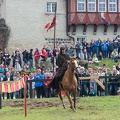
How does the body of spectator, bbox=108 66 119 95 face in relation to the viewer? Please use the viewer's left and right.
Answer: facing the viewer

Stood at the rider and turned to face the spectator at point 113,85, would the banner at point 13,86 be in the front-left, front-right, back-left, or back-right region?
back-left

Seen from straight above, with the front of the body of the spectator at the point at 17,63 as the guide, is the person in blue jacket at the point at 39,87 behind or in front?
in front

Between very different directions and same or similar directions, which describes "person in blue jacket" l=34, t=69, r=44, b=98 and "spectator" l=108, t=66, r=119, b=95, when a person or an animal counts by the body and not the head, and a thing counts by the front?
same or similar directions

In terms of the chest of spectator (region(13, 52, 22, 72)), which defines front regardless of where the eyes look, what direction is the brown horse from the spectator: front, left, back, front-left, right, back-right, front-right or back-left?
front

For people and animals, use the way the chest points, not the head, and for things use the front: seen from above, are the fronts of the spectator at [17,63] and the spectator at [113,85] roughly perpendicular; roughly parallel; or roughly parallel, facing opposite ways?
roughly parallel

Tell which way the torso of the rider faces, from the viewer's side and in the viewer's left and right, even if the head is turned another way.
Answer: facing the viewer and to the right of the viewer

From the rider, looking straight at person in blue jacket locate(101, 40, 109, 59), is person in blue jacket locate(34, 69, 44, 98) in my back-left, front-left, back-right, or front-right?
front-left

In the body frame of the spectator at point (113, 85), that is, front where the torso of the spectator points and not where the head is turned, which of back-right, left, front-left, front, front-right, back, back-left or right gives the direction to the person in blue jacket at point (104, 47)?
back

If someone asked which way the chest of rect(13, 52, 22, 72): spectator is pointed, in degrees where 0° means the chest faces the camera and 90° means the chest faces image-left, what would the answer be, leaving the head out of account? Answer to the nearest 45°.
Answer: approximately 0°

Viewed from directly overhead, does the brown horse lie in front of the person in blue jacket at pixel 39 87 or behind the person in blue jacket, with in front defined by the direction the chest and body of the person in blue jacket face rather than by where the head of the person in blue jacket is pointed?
in front

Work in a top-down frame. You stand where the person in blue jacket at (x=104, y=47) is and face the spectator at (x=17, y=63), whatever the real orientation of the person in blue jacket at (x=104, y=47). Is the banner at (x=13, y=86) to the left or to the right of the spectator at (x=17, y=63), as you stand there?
left

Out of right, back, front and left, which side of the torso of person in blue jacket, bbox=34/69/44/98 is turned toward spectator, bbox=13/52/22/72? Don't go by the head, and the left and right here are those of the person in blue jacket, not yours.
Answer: back

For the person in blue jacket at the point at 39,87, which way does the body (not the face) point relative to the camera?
toward the camera
